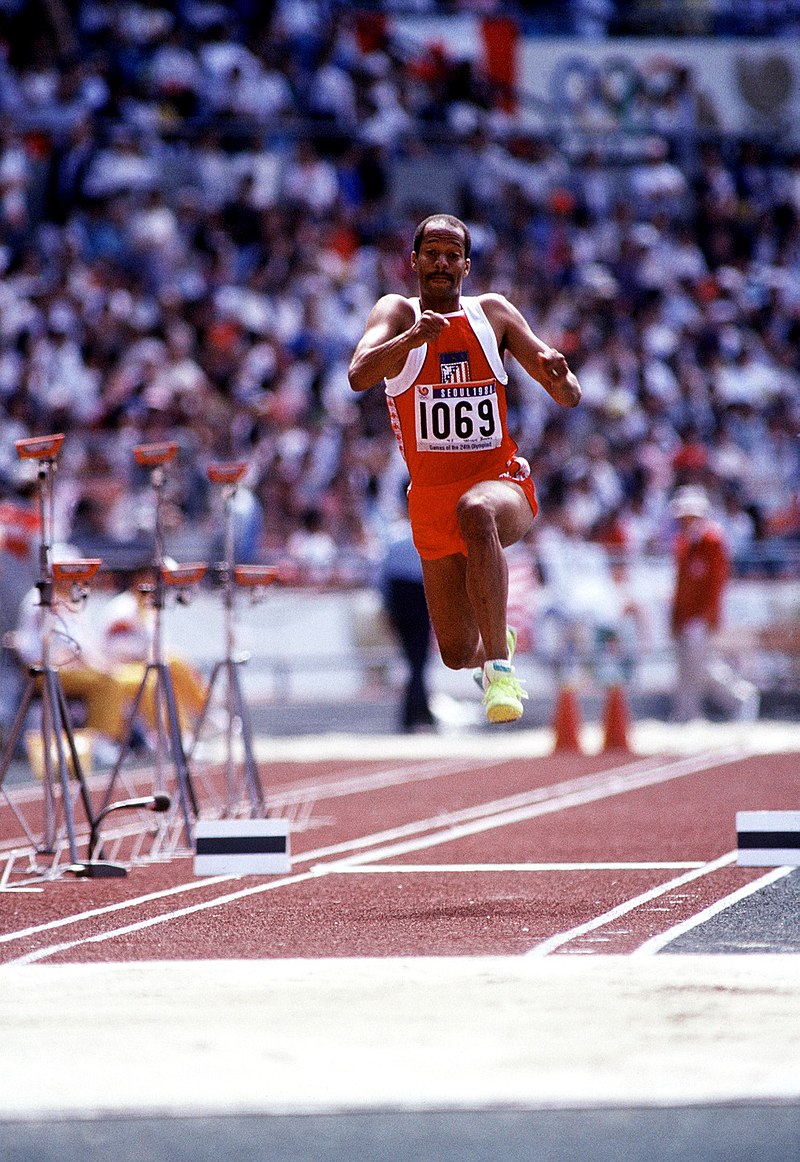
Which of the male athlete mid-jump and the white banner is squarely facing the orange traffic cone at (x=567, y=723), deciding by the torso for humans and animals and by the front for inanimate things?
the white banner

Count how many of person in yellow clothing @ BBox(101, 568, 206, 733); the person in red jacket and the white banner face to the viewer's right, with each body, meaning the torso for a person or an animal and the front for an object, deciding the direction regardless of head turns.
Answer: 1

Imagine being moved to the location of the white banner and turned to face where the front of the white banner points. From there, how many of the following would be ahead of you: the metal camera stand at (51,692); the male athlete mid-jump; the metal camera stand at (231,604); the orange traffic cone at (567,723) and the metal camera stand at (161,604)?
5

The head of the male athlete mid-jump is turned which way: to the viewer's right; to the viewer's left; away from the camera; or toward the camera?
toward the camera

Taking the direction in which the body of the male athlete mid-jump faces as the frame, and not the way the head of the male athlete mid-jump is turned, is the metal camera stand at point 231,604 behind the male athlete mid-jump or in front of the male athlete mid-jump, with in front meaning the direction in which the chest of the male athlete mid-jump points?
behind

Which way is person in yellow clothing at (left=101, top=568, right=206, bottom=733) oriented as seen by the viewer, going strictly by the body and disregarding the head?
to the viewer's right

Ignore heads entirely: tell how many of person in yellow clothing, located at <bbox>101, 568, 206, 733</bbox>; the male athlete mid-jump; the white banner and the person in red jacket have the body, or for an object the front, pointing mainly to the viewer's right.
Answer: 1

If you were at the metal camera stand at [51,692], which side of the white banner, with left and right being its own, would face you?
front

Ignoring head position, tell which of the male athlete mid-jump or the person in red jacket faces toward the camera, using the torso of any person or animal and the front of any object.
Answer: the male athlete mid-jump

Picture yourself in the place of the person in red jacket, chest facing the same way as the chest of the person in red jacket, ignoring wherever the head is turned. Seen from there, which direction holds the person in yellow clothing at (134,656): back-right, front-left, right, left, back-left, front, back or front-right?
front-left

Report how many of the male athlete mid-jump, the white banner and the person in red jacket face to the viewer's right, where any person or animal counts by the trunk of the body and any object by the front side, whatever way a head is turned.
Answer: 0

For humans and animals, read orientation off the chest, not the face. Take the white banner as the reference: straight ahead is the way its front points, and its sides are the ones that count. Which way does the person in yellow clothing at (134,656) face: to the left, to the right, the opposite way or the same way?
to the left

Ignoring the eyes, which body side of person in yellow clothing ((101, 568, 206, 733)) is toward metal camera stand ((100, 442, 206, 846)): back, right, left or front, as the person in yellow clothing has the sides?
right

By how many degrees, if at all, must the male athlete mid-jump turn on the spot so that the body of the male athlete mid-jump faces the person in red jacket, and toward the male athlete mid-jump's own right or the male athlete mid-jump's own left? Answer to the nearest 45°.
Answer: approximately 180°

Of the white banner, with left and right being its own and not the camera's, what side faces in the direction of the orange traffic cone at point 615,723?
front

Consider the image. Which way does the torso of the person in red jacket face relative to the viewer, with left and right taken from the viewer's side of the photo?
facing to the left of the viewer

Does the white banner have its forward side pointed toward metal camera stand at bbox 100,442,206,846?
yes

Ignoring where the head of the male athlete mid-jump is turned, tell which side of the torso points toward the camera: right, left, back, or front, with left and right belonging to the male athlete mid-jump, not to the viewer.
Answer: front

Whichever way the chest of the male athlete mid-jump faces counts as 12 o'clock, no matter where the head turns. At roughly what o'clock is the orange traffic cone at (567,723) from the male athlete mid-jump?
The orange traffic cone is roughly at 6 o'clock from the male athlete mid-jump.
